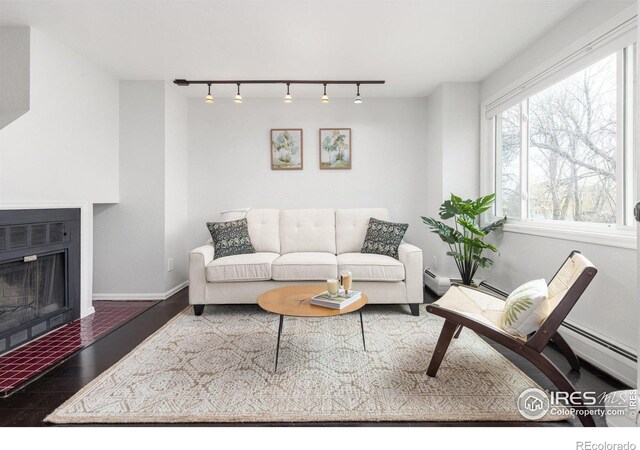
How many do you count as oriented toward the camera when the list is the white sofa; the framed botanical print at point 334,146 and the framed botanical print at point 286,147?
3

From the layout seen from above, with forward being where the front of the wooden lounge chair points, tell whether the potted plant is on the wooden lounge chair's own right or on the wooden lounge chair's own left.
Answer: on the wooden lounge chair's own right

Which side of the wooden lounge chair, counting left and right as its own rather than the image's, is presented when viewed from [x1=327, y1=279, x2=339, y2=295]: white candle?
front

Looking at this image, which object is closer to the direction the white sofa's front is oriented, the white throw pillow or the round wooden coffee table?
the round wooden coffee table

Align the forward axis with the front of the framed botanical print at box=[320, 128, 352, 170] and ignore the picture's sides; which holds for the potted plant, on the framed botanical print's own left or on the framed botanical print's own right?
on the framed botanical print's own left

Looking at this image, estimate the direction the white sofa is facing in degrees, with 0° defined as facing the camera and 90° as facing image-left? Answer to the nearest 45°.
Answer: approximately 0°

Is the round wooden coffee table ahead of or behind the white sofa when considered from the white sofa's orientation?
ahead

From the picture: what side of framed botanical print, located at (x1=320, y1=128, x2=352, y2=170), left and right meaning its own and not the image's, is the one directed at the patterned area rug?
front

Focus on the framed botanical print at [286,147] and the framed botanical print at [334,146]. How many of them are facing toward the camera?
2

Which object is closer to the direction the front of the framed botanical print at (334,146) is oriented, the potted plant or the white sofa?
the white sofa

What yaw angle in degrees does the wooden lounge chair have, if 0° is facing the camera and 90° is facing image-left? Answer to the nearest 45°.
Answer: approximately 90°
